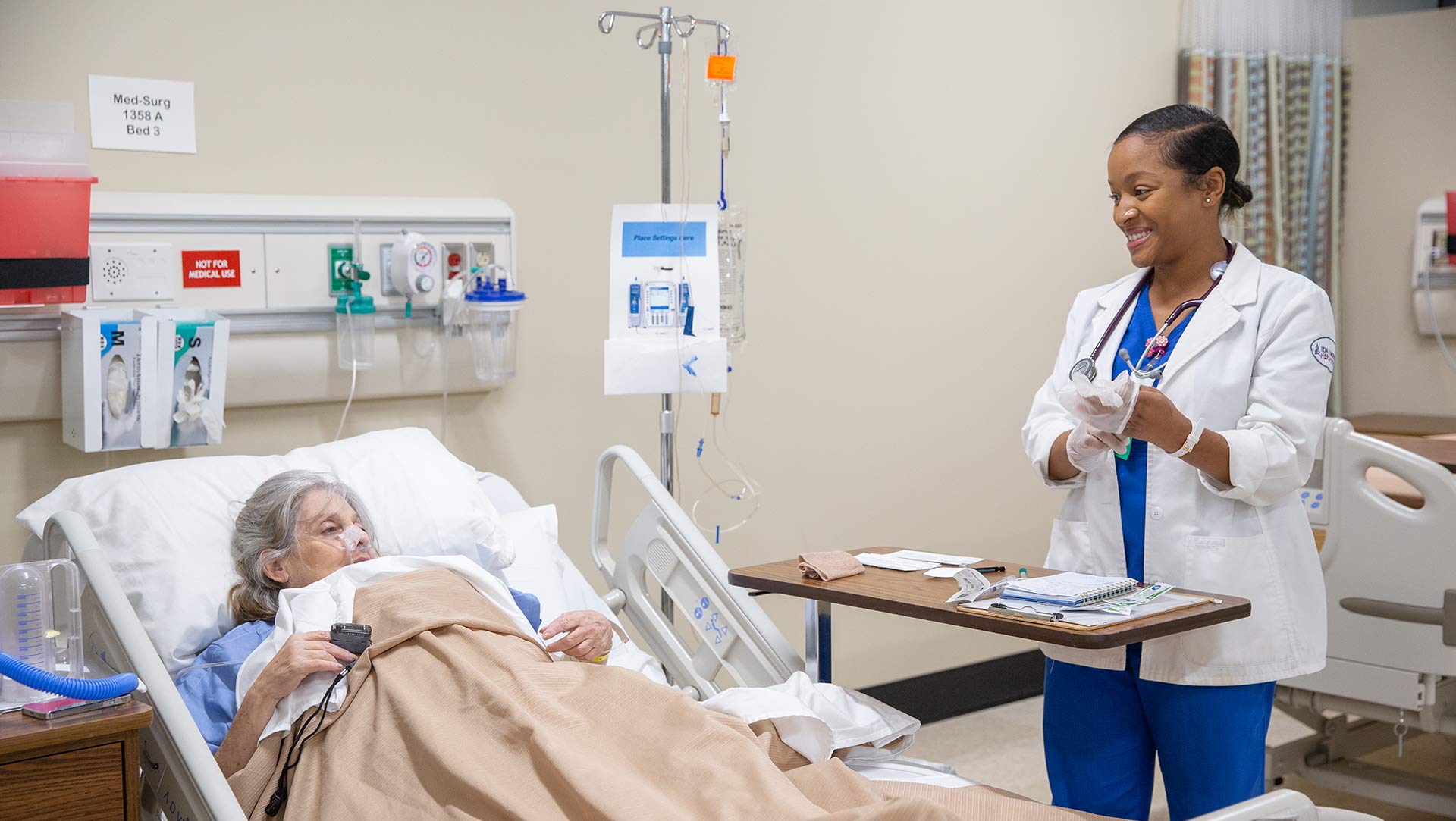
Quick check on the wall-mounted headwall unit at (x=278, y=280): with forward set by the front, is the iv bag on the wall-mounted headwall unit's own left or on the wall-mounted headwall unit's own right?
on the wall-mounted headwall unit's own left

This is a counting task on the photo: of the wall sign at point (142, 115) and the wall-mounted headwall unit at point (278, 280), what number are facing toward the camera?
2

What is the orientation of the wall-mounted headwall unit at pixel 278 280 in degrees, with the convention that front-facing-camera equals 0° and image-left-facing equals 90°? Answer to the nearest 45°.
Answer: approximately 0°

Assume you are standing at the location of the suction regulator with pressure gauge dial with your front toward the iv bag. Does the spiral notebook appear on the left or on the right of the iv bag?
right

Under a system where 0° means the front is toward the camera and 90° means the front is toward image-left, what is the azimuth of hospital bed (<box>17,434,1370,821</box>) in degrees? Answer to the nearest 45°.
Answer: approximately 315°

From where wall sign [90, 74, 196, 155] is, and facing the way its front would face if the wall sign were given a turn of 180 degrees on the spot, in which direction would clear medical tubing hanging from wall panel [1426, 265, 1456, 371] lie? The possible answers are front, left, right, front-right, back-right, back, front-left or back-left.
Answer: right

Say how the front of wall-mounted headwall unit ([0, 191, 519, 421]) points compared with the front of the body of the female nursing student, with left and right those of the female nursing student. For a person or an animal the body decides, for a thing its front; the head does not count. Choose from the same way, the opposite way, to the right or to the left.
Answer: to the left

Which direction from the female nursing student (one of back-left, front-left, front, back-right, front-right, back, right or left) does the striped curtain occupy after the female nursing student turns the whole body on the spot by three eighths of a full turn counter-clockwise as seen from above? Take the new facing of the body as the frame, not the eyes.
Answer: left

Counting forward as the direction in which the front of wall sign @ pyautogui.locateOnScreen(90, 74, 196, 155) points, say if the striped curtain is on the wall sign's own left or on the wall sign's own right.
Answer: on the wall sign's own left

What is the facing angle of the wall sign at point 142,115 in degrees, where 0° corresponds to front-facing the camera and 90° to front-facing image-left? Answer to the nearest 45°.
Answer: approximately 0°

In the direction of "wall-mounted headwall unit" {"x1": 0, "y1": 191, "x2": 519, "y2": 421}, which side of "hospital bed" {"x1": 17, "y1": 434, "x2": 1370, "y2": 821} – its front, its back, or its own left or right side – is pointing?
back

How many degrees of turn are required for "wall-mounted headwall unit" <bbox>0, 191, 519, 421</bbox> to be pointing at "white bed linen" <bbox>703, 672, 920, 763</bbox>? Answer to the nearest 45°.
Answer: approximately 45° to its left
